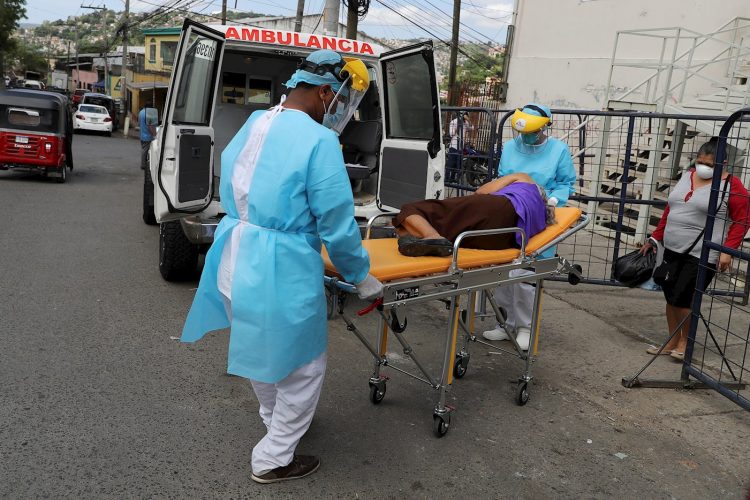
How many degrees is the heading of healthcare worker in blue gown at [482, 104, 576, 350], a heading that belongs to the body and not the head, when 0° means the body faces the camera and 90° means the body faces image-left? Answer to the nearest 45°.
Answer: approximately 45°

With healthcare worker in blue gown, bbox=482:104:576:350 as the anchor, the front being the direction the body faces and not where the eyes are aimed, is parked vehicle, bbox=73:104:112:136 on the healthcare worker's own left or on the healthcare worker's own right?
on the healthcare worker's own right

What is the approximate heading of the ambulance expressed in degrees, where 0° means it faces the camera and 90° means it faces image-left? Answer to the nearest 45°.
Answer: approximately 135°

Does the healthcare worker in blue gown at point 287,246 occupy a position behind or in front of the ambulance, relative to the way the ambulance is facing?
behind

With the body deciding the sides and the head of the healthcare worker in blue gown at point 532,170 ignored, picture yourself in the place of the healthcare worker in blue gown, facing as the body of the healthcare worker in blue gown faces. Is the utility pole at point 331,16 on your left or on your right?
on your right
